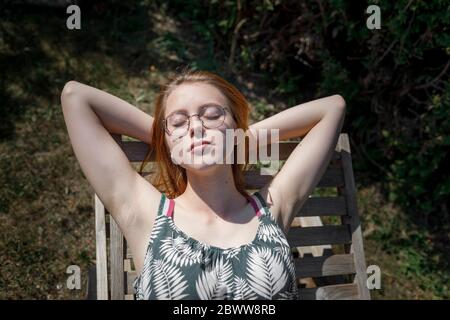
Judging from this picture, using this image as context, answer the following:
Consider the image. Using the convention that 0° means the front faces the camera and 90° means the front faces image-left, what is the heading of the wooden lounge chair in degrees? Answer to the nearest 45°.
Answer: approximately 0°
